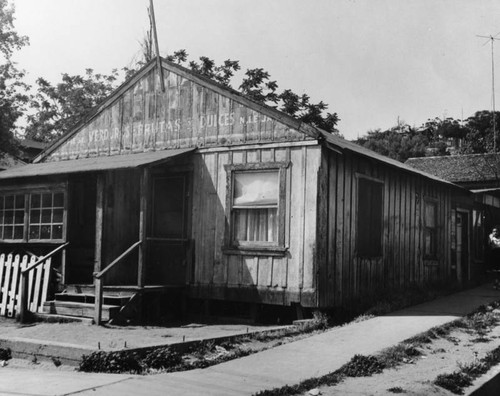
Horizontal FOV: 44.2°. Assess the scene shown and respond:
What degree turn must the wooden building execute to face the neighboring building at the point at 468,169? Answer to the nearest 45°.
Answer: approximately 180°

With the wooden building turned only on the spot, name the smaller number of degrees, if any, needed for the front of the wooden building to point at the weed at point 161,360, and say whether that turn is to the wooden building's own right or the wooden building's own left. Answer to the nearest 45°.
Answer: approximately 45° to the wooden building's own left

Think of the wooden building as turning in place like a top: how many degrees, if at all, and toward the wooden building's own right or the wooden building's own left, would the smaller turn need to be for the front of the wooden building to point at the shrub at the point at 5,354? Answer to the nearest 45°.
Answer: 0° — it already faces it

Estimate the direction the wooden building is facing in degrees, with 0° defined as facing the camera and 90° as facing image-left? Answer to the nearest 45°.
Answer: approximately 45°

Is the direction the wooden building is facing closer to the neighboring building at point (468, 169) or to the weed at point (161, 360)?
the weed

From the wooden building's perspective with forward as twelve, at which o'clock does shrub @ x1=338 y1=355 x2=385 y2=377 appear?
The shrub is roughly at 10 o'clock from the wooden building.

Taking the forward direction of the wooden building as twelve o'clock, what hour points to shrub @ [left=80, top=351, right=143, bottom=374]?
The shrub is roughly at 11 o'clock from the wooden building.

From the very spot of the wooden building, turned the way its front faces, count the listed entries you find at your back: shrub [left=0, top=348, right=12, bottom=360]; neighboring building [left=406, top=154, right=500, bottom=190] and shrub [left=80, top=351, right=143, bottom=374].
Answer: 1

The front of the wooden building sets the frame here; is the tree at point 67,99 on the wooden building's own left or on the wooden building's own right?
on the wooden building's own right

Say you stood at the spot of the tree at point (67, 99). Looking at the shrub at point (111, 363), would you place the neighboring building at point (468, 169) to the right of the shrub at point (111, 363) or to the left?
left

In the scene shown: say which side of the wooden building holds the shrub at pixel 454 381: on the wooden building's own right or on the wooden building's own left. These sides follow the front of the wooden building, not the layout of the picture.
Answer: on the wooden building's own left
